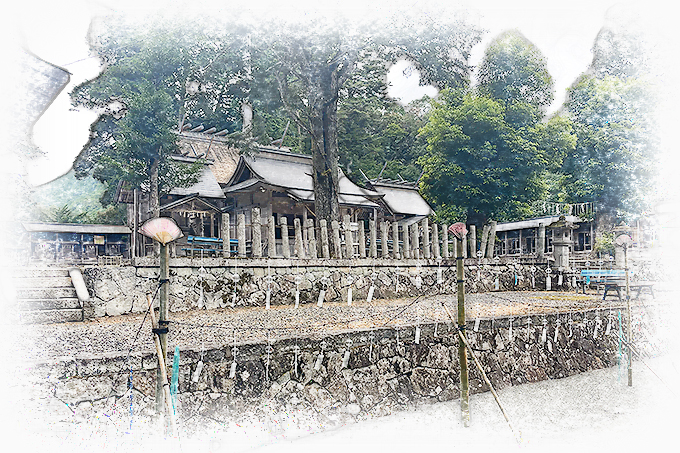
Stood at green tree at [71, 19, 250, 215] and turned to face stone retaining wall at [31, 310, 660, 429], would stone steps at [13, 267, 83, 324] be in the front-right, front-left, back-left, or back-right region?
front-right

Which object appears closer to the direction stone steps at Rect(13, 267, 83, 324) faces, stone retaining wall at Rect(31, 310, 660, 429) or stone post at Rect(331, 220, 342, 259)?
the stone retaining wall

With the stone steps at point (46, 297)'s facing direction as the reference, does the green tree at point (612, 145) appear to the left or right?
on its left

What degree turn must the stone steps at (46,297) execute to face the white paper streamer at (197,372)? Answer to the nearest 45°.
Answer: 0° — it already faces it

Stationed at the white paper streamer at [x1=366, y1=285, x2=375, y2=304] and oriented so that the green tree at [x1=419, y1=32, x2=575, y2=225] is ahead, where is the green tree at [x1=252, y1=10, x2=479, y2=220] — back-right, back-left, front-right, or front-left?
front-left

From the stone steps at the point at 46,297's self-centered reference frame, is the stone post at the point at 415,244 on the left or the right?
on its left

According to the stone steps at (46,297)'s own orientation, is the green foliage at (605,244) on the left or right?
on its left

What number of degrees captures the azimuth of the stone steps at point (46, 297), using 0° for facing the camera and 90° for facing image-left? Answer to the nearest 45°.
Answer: approximately 0°

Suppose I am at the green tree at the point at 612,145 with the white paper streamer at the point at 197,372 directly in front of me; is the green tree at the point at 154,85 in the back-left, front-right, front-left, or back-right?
front-right
